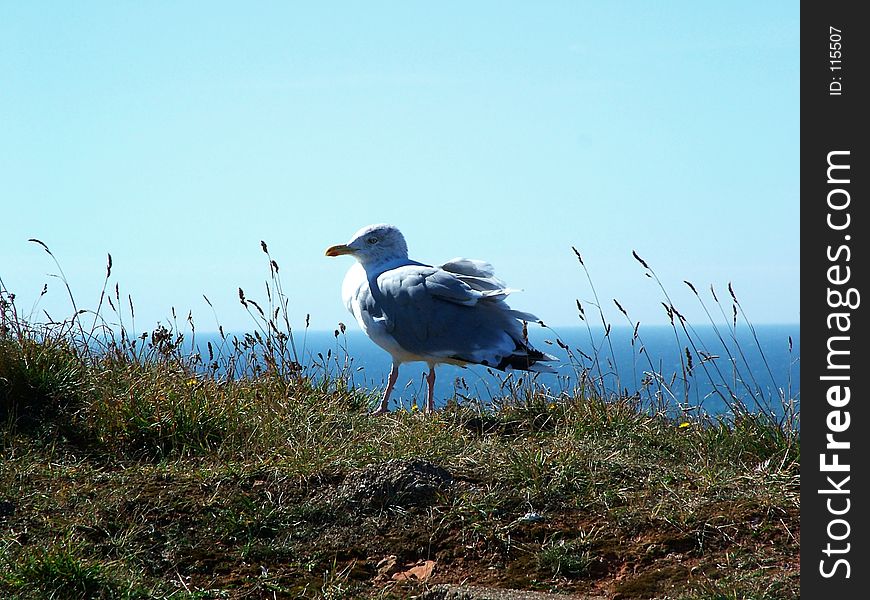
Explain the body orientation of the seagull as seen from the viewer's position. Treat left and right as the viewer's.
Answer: facing to the left of the viewer

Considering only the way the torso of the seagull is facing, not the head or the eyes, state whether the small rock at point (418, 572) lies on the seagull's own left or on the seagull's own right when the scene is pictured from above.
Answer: on the seagull's own left
